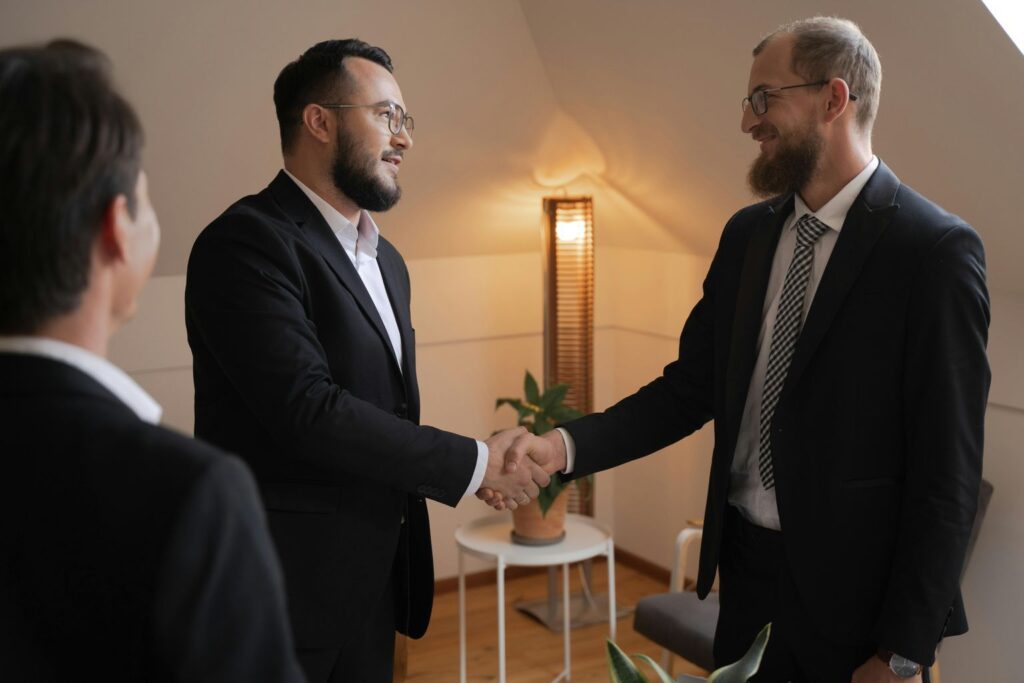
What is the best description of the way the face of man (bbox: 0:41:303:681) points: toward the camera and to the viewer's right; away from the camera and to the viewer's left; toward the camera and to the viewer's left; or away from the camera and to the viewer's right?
away from the camera and to the viewer's right

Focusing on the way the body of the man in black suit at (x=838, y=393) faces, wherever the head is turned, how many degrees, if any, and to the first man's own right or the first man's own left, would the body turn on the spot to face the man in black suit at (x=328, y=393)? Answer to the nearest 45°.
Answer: approximately 45° to the first man's own right

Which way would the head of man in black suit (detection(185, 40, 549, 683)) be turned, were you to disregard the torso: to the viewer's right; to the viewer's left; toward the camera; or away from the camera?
to the viewer's right

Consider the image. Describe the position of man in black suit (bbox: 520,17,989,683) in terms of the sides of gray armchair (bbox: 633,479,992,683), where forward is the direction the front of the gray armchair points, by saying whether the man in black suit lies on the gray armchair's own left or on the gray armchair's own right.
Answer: on the gray armchair's own left

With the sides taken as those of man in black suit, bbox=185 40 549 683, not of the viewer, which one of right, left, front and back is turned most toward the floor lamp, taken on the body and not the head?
left

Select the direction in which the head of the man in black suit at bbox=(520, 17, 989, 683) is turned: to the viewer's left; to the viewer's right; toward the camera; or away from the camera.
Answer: to the viewer's left

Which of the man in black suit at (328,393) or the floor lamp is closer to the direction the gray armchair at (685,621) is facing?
the man in black suit
